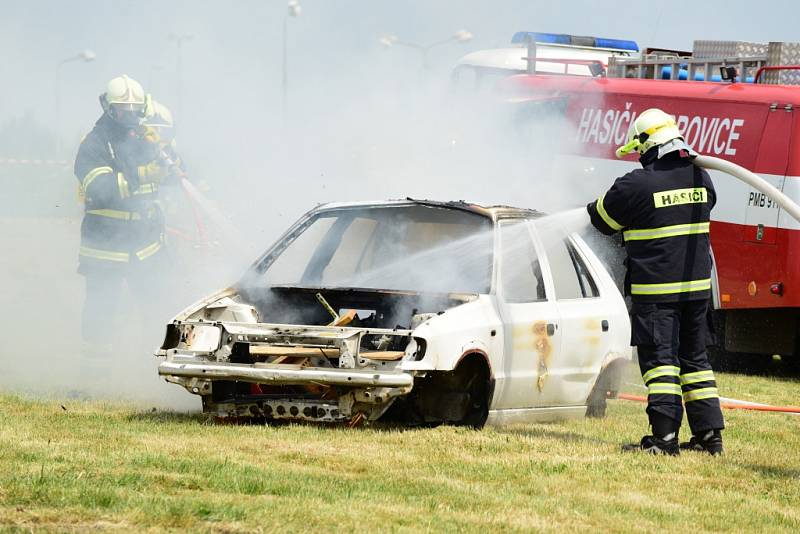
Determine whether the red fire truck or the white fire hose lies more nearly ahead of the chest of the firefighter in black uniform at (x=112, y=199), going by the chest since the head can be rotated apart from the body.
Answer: the white fire hose

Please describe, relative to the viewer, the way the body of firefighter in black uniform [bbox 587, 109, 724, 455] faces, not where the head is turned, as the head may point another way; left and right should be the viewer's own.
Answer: facing away from the viewer and to the left of the viewer

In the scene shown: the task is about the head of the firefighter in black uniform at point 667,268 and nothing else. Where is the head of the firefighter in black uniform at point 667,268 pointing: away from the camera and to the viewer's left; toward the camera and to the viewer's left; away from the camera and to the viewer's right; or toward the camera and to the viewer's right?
away from the camera and to the viewer's left

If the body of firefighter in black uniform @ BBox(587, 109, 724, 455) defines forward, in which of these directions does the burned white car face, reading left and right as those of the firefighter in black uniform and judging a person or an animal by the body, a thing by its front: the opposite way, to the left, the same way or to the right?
to the left

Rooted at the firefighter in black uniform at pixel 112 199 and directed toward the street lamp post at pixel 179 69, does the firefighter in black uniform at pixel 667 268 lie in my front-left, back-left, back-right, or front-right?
back-right

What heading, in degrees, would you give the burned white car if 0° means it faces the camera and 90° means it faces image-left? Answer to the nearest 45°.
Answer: approximately 45°

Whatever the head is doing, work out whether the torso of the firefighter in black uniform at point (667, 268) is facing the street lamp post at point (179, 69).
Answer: yes

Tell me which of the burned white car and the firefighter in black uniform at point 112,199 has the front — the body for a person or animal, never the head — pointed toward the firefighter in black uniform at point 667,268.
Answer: the firefighter in black uniform at point 112,199

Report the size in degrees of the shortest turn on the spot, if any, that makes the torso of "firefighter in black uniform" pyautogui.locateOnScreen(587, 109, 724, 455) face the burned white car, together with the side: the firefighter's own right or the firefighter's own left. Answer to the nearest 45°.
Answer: approximately 45° to the firefighter's own left

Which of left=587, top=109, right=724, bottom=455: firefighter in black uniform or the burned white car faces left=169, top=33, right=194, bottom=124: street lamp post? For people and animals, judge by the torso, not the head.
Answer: the firefighter in black uniform

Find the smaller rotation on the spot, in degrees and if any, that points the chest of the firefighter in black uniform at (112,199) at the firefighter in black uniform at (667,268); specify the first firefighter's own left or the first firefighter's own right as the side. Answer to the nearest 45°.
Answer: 0° — they already face them

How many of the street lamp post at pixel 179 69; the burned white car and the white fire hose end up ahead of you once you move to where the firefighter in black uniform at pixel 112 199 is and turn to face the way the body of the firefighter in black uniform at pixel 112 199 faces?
2

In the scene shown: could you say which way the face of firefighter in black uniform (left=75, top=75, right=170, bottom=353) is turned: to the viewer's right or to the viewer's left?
to the viewer's right
